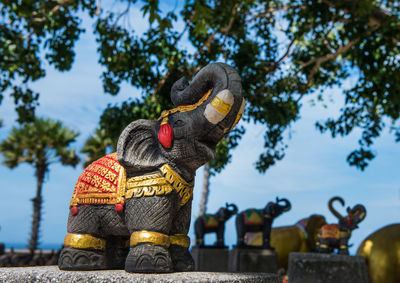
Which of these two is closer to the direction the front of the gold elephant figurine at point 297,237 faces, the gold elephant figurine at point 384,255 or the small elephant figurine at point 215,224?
the gold elephant figurine

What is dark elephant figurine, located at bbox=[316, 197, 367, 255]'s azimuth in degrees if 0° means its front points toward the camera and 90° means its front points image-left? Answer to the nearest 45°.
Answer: approximately 270°

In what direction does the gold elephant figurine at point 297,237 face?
to the viewer's right

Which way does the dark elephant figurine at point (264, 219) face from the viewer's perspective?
to the viewer's right

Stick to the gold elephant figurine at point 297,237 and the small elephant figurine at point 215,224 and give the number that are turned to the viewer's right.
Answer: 2

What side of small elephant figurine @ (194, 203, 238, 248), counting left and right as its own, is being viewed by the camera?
right

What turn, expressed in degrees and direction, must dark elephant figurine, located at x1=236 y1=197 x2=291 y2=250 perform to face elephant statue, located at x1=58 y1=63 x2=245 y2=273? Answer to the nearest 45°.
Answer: approximately 90° to its right

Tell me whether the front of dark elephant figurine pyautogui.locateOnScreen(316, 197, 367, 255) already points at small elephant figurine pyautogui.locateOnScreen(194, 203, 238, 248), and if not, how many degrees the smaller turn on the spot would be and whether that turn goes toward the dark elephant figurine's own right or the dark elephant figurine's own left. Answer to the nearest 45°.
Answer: approximately 135° to the dark elephant figurine's own left
